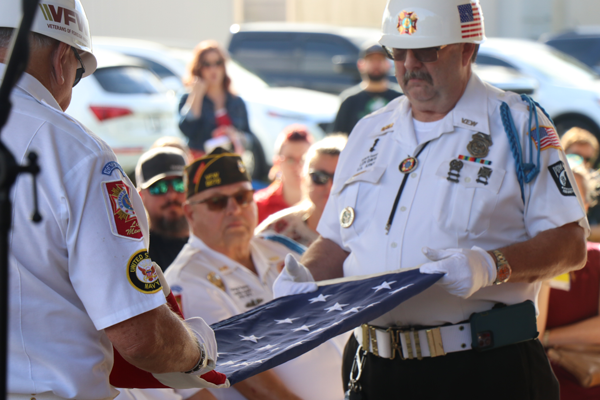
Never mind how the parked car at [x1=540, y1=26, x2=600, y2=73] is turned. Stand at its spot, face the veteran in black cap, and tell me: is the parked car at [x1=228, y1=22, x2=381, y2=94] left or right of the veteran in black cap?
right

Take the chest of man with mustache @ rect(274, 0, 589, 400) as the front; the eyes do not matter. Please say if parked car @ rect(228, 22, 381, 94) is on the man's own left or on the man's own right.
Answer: on the man's own right

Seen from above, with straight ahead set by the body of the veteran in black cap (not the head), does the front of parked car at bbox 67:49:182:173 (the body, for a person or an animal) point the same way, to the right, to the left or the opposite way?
the opposite way

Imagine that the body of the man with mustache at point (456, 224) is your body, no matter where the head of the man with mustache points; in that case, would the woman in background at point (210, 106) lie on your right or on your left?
on your right

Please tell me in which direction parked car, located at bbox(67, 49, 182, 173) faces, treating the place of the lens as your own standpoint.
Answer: facing away from the viewer and to the left of the viewer

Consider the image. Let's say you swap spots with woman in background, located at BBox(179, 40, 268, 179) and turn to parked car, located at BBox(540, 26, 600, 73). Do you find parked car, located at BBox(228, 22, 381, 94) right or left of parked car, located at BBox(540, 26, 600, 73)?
left

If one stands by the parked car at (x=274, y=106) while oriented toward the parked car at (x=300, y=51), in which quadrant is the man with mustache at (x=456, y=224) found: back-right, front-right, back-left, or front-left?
back-right
